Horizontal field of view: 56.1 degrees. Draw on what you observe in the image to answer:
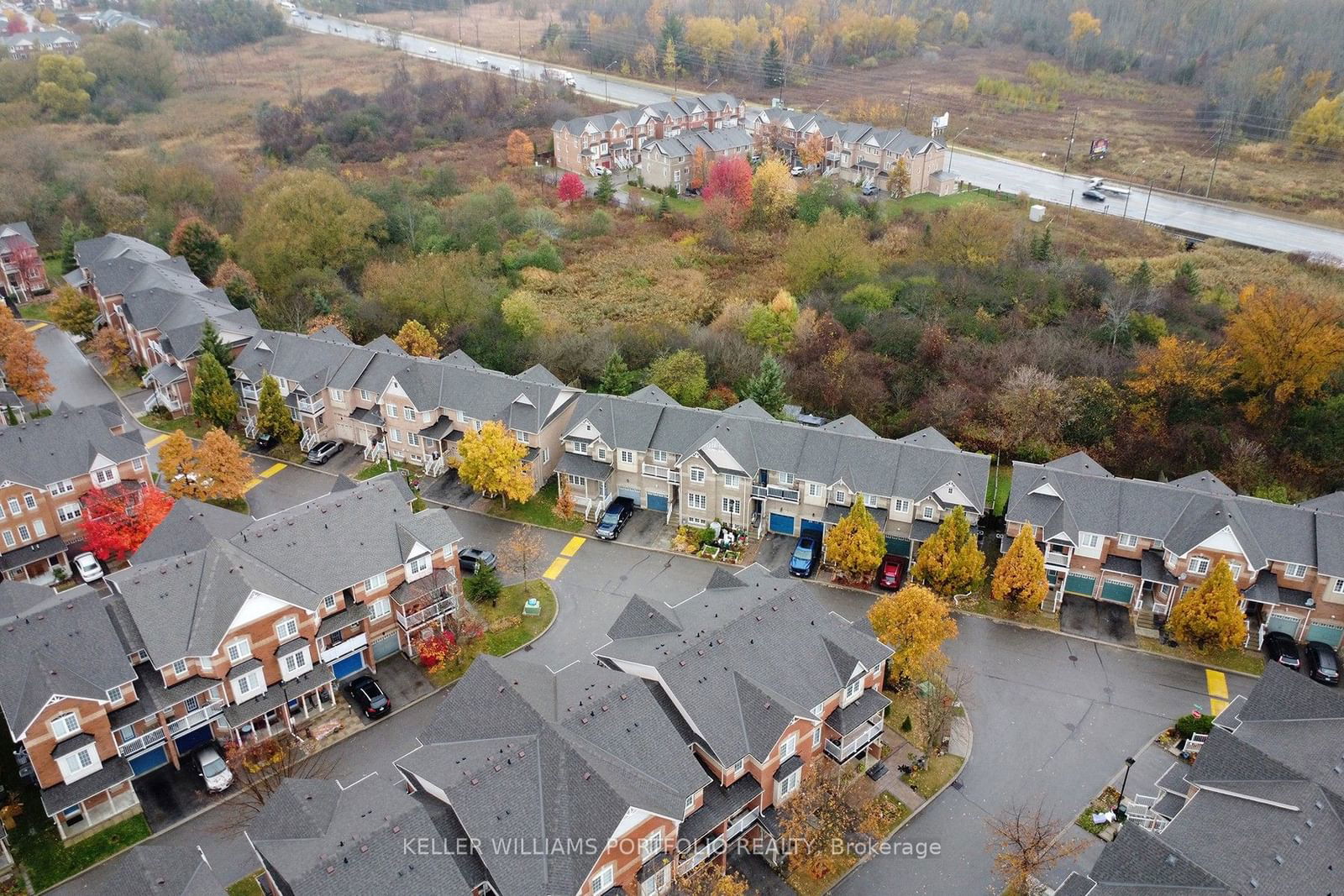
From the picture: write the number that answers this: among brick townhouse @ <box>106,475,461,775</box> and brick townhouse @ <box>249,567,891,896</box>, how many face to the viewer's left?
0

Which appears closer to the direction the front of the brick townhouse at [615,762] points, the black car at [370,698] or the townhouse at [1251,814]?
the townhouse

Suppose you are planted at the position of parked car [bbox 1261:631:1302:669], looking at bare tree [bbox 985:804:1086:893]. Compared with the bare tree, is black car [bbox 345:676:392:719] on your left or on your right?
right

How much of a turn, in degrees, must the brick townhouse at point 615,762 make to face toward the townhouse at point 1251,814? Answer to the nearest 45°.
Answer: approximately 45° to its left

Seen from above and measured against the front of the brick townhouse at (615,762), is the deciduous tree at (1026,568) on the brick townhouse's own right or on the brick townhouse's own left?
on the brick townhouse's own left

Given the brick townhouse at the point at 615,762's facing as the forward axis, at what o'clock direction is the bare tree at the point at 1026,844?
The bare tree is roughly at 11 o'clock from the brick townhouse.

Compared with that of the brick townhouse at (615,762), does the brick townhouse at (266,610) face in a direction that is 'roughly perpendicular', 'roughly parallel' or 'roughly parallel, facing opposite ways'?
roughly parallel

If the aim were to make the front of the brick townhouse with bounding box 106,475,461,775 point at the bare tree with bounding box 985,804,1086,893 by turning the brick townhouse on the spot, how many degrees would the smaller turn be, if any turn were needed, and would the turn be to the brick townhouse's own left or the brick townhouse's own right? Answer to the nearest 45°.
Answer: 0° — it already faces it

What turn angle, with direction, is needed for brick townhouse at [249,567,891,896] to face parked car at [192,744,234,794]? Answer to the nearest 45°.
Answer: approximately 135° to its right

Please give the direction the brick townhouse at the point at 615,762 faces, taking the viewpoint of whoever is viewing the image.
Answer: facing the viewer and to the right of the viewer

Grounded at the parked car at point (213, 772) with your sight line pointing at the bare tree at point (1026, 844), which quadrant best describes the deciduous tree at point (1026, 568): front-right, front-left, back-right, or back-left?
front-left
